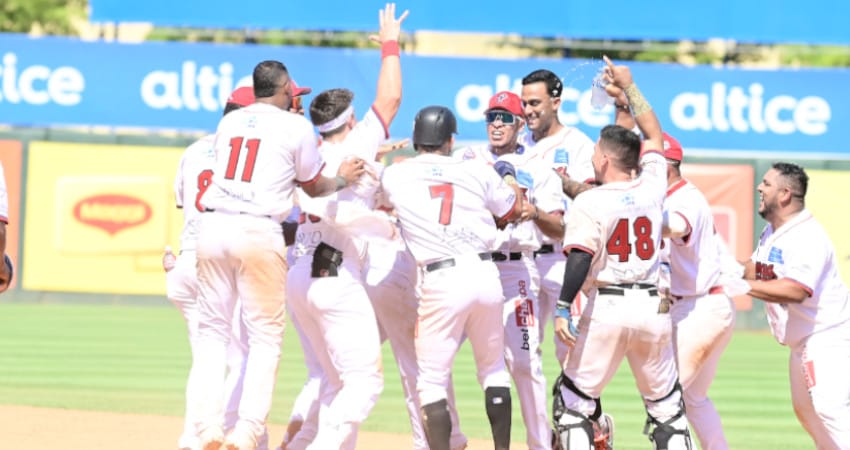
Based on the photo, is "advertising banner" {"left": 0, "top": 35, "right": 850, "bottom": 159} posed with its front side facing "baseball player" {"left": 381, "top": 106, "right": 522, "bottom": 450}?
yes

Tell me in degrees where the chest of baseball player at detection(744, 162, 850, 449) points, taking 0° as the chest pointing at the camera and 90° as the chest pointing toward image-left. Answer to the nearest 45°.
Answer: approximately 90°

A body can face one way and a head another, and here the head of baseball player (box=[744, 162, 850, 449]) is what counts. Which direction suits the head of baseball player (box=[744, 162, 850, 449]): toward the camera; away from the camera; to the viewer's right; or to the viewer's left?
to the viewer's left

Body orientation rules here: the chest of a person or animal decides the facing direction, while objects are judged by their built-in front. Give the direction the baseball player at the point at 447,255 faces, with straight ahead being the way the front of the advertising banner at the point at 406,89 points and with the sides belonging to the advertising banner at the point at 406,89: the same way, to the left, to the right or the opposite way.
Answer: the opposite way

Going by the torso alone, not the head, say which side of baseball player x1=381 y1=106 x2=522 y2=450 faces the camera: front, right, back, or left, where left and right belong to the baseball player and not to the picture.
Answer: back

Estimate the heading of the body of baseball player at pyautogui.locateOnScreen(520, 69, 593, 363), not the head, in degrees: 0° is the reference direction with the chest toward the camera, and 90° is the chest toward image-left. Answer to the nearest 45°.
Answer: approximately 45°

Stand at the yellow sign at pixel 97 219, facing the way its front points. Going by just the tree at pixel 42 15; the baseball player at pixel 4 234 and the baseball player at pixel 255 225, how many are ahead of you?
2

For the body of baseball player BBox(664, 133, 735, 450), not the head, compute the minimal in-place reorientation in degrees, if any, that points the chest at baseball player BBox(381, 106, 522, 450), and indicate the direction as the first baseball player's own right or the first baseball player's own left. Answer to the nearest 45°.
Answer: approximately 45° to the first baseball player's own left

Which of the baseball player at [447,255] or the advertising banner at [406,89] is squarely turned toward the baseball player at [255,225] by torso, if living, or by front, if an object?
the advertising banner

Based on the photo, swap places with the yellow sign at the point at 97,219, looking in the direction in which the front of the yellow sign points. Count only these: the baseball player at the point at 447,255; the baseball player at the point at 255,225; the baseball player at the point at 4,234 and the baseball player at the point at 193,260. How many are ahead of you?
4

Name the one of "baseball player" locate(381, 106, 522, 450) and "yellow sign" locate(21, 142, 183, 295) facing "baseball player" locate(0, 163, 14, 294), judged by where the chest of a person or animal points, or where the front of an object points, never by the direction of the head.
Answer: the yellow sign
